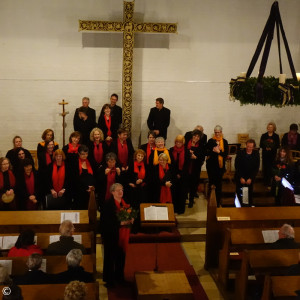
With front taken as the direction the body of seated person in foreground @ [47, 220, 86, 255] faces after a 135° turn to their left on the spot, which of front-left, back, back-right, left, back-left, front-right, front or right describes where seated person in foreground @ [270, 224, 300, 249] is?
back-left

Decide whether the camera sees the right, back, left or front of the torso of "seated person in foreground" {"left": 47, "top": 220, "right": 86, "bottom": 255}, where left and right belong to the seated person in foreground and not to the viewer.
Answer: back

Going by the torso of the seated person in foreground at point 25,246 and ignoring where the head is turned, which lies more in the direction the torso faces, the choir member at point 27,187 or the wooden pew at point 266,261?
the choir member

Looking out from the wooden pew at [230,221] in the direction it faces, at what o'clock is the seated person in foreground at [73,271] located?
The seated person in foreground is roughly at 7 o'clock from the wooden pew.

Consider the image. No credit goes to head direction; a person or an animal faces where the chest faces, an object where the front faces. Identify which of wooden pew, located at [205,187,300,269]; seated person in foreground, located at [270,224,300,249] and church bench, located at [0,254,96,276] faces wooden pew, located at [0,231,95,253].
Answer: the church bench

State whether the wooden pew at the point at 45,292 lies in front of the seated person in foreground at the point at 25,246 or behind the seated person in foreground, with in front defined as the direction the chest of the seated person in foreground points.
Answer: behind

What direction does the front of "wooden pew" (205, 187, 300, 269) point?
away from the camera

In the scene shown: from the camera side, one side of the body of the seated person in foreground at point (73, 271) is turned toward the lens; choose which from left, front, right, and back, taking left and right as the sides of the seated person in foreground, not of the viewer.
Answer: back

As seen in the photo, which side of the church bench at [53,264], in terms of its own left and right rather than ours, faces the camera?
back

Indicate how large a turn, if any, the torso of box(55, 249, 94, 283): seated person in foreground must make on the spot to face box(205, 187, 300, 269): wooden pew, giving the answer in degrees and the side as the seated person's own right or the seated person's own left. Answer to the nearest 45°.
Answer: approximately 45° to the seated person's own right

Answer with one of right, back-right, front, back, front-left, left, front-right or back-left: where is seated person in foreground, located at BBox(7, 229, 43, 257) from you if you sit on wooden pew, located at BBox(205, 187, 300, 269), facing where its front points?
back-left

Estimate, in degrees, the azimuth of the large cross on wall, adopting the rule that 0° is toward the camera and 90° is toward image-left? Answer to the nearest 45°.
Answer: approximately 0°

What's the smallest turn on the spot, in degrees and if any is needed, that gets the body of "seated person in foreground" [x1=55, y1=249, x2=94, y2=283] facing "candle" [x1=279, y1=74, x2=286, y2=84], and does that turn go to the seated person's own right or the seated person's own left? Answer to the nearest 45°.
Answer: approximately 90° to the seated person's own right

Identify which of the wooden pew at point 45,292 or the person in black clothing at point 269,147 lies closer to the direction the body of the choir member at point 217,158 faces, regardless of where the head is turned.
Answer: the wooden pew

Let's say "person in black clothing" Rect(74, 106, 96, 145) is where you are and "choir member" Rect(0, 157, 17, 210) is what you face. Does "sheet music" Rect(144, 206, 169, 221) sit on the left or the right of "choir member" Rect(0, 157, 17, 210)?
left
